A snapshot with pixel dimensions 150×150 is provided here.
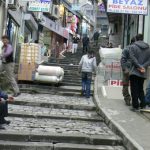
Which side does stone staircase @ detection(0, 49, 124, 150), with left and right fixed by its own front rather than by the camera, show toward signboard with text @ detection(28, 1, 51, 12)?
back

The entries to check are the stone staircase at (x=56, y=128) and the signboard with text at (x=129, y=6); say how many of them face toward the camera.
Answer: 2

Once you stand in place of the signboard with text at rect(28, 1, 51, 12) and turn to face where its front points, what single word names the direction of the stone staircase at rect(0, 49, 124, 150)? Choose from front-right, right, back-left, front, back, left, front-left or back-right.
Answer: front

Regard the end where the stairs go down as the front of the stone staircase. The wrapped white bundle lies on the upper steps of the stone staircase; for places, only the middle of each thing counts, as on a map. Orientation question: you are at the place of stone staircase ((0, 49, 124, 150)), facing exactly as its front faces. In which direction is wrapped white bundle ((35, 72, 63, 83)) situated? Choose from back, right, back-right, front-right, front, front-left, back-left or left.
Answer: back

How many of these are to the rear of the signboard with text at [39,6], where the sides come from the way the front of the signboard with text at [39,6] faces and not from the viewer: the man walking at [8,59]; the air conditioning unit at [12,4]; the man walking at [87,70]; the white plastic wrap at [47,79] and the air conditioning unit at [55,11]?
1

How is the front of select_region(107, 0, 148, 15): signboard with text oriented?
toward the camera

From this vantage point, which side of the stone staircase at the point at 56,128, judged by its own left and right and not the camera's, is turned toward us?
front

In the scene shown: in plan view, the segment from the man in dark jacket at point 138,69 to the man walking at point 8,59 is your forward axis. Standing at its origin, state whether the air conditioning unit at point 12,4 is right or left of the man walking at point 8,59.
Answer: right

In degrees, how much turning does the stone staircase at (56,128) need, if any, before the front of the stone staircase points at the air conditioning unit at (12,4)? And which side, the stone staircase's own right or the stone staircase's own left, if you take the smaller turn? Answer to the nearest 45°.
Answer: approximately 180°

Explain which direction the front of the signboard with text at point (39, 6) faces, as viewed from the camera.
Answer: facing the viewer

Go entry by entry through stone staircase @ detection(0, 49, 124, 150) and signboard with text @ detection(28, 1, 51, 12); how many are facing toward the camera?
2

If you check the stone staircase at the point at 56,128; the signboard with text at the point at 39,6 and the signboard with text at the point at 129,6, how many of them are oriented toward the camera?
3

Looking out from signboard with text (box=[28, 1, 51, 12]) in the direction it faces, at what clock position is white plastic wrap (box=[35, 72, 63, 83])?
The white plastic wrap is roughly at 12 o'clock from the signboard with text.
